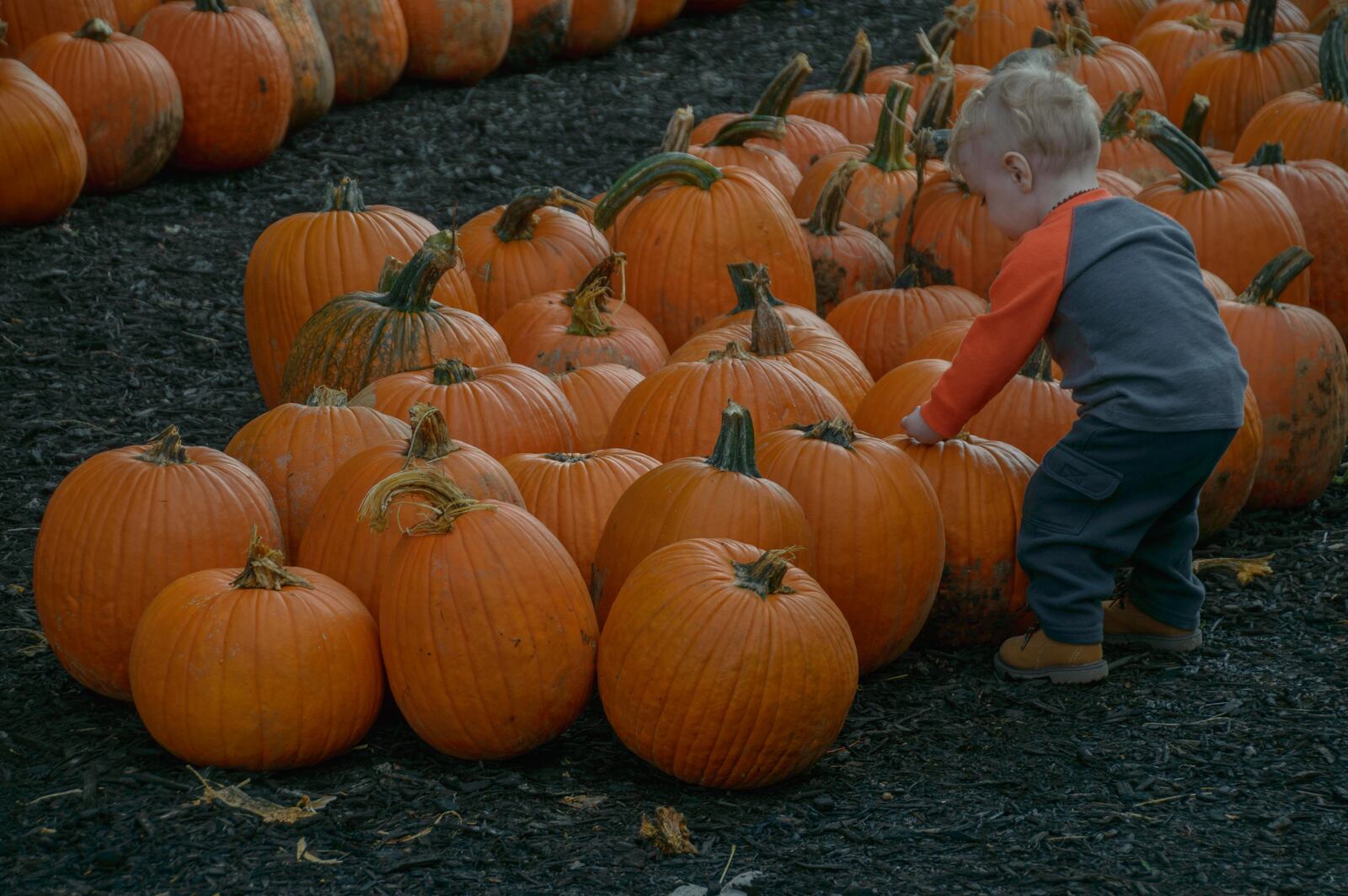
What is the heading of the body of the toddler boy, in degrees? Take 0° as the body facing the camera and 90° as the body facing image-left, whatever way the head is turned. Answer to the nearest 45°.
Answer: approximately 90°

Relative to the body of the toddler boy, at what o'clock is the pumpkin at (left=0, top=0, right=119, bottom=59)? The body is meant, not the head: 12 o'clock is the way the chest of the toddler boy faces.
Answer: The pumpkin is roughly at 1 o'clock from the toddler boy.

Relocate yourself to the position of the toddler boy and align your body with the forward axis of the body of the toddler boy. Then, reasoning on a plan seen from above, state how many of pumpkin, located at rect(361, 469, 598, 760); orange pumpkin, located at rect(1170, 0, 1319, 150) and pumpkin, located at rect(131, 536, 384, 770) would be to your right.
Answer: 1

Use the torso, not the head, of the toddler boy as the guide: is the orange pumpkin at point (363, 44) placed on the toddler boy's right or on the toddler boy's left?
on the toddler boy's right

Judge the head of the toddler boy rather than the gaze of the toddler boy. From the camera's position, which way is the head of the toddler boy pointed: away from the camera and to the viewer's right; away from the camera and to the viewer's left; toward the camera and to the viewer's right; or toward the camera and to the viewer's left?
away from the camera and to the viewer's left

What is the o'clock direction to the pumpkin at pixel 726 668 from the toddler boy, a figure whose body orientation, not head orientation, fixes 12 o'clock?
The pumpkin is roughly at 10 o'clock from the toddler boy.

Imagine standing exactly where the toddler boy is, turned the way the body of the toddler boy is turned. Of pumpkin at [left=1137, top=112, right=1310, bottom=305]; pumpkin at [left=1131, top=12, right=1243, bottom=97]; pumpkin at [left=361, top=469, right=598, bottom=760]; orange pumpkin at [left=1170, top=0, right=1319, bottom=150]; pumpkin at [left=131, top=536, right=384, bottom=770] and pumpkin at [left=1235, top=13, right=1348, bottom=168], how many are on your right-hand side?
4

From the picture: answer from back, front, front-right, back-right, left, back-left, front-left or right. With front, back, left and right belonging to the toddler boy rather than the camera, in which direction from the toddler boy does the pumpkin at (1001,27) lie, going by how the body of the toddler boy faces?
right

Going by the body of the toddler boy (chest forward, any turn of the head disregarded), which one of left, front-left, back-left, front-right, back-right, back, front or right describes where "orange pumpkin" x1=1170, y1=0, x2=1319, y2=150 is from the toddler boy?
right

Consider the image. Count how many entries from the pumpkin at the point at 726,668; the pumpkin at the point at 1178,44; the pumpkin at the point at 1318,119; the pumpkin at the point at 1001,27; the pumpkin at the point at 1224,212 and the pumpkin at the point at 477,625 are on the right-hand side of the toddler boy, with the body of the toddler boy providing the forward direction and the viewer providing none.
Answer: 4

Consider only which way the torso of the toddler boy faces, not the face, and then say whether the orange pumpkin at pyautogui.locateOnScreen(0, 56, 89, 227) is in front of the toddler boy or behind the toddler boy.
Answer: in front

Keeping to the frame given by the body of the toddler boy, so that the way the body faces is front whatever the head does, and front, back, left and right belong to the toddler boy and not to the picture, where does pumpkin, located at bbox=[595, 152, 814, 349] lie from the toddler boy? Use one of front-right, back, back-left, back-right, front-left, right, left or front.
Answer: front-right
